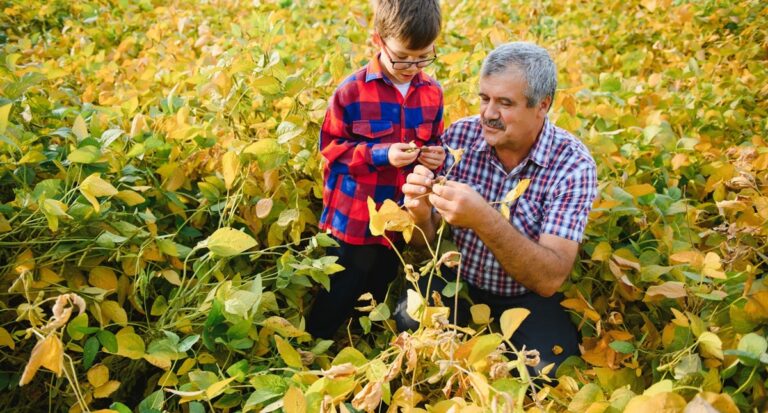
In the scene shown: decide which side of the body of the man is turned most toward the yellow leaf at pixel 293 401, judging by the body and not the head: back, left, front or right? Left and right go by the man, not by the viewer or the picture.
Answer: front

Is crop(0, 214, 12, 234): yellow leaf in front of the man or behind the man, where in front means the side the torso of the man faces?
in front

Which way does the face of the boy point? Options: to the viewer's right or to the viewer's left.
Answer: to the viewer's right

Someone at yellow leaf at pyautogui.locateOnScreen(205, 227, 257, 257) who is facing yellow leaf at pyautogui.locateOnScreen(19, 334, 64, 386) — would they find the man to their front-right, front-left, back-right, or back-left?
back-left

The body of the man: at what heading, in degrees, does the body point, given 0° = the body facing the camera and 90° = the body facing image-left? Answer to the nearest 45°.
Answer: approximately 45°

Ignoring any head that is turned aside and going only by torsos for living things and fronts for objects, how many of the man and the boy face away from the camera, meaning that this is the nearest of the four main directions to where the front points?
0

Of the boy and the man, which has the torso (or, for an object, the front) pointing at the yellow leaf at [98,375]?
the man

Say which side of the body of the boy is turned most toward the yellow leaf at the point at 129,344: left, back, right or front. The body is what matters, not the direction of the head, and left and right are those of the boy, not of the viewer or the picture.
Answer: right

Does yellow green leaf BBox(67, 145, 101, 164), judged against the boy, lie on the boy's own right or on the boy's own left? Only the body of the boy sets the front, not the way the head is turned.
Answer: on the boy's own right

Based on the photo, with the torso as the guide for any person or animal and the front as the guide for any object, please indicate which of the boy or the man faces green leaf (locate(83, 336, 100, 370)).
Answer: the man

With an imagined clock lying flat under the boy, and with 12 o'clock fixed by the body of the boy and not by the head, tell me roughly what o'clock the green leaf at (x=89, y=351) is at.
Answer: The green leaf is roughly at 3 o'clock from the boy.

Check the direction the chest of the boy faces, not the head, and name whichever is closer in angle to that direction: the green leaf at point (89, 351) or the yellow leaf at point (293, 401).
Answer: the yellow leaf

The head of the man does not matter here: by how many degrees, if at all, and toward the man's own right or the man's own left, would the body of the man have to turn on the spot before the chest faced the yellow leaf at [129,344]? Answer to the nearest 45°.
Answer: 0° — they already face it

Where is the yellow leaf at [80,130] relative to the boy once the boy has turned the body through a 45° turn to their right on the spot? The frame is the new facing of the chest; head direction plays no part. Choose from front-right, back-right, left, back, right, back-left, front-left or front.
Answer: right

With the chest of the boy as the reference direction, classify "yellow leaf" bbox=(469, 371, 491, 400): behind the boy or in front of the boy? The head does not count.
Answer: in front

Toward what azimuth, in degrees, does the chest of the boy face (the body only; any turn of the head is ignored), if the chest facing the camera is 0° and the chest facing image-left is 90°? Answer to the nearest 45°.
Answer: approximately 315°

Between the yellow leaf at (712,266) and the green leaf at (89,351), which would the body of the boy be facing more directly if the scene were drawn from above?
the yellow leaf

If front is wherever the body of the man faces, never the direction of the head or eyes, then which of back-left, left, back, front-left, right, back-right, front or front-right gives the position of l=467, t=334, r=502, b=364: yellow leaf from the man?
front-left
